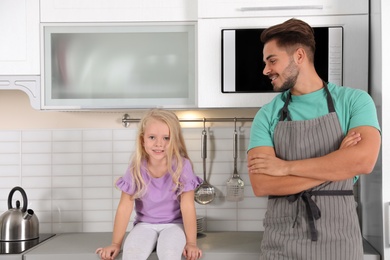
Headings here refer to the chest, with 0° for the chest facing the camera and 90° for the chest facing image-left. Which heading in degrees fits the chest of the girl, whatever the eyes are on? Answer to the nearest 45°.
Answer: approximately 0°

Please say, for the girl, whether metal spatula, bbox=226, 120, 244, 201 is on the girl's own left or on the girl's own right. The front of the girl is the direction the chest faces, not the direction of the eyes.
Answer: on the girl's own left

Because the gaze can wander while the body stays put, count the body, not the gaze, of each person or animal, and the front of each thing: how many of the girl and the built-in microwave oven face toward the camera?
2

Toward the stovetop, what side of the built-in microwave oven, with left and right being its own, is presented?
right

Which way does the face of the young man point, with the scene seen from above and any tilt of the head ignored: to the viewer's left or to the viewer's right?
to the viewer's left

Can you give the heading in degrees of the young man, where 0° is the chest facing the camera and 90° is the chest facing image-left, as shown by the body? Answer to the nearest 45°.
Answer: approximately 0°
